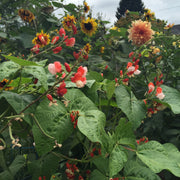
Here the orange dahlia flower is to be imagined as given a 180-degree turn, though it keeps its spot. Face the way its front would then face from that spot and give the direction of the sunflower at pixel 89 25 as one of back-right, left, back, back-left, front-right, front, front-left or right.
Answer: front-left

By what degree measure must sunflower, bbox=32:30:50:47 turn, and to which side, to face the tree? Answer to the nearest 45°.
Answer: approximately 135° to its left

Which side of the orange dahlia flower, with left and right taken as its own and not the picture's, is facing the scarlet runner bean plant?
front

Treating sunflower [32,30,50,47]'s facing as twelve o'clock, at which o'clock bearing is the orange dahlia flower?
The orange dahlia flower is roughly at 9 o'clock from the sunflower.

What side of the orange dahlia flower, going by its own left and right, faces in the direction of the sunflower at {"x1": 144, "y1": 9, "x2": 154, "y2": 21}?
back

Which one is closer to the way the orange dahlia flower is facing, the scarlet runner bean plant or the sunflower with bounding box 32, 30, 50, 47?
the scarlet runner bean plant

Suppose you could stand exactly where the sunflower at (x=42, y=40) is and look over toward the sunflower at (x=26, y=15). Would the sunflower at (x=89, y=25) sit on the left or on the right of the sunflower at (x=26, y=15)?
right

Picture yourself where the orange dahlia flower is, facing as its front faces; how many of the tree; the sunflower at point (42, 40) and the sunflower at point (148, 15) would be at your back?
2

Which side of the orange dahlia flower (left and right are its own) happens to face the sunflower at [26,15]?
right

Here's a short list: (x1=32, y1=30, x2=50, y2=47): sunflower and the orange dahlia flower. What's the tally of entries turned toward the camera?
2

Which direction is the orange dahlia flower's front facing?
toward the camera

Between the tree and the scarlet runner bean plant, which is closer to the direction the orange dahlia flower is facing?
the scarlet runner bean plant

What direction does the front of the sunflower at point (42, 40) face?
toward the camera
